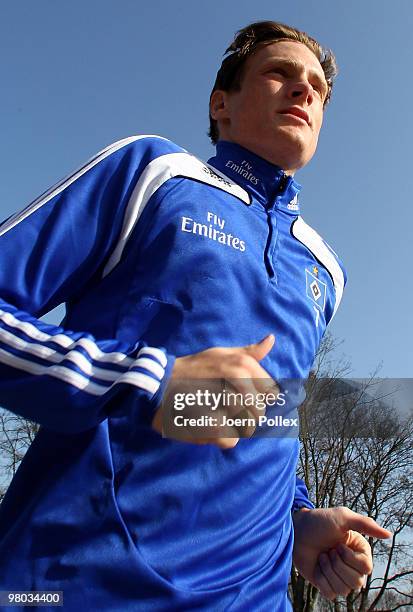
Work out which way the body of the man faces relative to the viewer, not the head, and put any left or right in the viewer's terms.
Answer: facing the viewer and to the right of the viewer

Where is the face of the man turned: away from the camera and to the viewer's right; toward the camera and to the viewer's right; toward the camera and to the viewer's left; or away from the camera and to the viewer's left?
toward the camera and to the viewer's right
